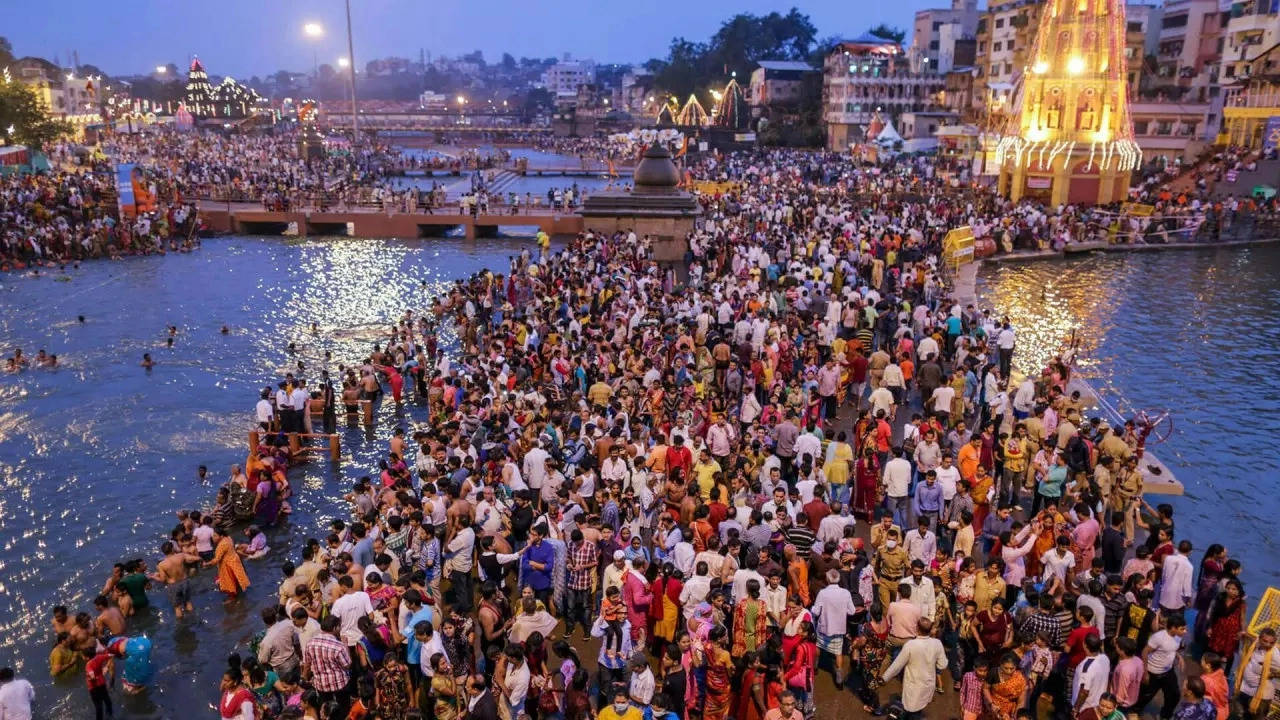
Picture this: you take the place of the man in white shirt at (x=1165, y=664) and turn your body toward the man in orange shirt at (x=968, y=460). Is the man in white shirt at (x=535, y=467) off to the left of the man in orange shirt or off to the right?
left

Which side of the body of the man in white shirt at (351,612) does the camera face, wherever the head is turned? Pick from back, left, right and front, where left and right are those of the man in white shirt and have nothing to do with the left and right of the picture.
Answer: back

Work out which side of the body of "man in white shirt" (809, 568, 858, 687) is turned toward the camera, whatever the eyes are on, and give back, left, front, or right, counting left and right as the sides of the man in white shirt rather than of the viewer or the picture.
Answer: back

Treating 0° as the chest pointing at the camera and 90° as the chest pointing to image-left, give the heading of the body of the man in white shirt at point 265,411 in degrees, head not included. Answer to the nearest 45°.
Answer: approximately 180°

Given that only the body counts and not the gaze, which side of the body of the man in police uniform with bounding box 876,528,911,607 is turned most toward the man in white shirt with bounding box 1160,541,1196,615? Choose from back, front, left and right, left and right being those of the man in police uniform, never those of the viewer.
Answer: left

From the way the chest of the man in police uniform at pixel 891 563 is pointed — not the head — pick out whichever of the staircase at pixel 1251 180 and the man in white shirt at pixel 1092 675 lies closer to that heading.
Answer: the man in white shirt

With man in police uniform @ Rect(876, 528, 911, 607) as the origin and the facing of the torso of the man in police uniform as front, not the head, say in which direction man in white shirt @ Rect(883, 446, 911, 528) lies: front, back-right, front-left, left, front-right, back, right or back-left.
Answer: back
